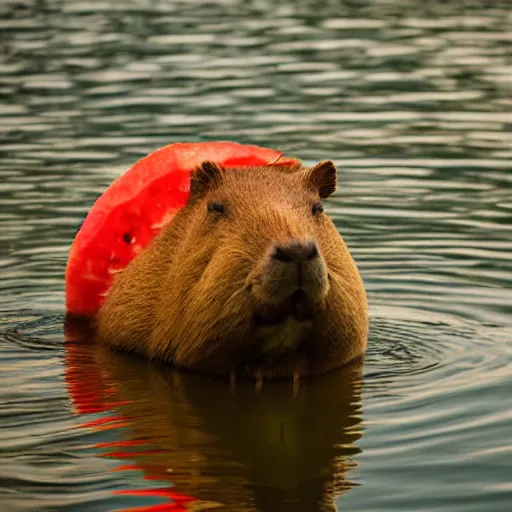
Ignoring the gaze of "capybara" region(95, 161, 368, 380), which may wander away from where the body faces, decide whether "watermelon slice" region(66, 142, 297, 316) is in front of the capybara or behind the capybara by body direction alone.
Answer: behind

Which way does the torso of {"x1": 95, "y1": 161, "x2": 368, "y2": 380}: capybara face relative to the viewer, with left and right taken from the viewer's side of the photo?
facing the viewer and to the right of the viewer
